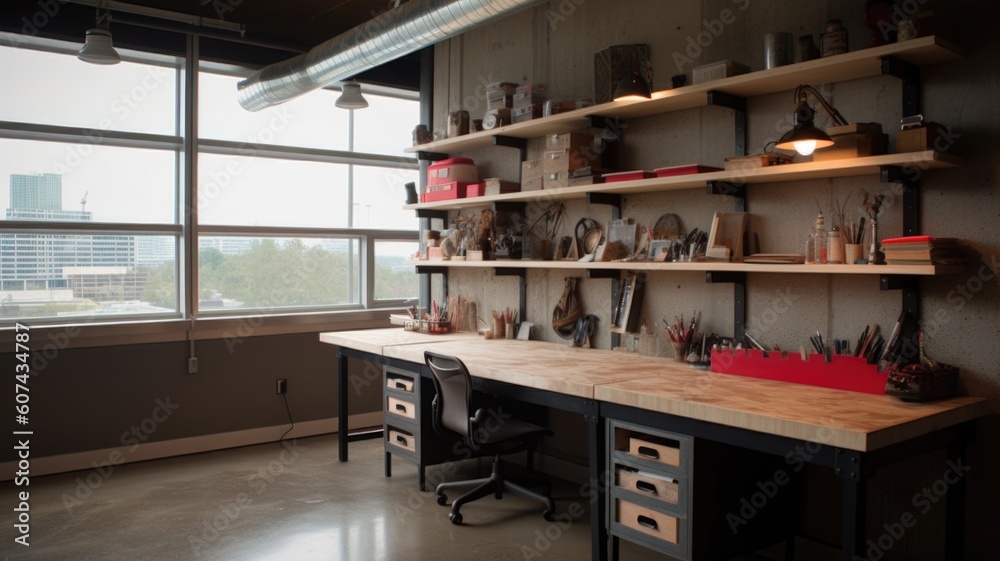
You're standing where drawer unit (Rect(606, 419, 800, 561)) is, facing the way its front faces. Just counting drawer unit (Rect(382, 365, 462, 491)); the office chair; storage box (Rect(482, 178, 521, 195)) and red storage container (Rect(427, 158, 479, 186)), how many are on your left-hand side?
0

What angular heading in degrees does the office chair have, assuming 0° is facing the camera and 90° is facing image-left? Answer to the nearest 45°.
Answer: approximately 225°

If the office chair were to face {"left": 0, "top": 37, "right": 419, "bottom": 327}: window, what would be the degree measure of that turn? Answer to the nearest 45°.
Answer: approximately 90° to its left

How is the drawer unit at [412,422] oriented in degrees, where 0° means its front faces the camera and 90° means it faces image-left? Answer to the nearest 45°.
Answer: approximately 45°

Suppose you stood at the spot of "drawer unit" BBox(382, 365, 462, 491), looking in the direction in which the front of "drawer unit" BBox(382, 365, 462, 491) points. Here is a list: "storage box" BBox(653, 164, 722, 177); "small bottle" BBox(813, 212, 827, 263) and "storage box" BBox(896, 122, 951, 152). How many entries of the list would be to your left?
3

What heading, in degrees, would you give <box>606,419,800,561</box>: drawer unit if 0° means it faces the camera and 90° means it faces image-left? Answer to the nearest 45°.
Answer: approximately 45°

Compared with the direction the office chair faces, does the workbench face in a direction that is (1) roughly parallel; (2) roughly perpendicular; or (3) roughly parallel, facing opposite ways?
roughly parallel, facing opposite ways

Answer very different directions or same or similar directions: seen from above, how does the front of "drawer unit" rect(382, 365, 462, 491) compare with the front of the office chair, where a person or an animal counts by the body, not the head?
very different directions

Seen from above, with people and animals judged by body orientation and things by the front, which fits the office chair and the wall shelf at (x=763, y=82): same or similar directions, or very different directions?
very different directions

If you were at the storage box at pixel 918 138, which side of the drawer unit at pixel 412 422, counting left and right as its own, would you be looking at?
left

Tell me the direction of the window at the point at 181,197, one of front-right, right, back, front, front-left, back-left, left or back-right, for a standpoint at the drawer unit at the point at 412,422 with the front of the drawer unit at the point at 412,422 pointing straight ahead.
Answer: right

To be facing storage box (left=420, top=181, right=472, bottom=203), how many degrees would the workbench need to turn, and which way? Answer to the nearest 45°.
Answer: approximately 90° to its right

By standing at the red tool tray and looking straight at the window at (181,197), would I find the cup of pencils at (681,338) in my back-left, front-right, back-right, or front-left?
front-right

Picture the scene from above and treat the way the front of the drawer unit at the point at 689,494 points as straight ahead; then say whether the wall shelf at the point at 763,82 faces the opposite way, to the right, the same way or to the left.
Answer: the same way

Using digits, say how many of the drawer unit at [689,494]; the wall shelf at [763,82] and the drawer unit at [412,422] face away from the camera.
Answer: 0

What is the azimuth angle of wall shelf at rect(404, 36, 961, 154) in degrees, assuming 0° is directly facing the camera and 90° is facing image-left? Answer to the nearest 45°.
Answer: approximately 45°

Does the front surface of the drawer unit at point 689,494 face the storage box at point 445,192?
no

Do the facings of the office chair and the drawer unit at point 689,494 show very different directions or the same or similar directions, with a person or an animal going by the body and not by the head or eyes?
very different directions

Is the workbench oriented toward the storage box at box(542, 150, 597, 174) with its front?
no

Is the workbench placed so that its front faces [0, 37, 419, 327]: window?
no
